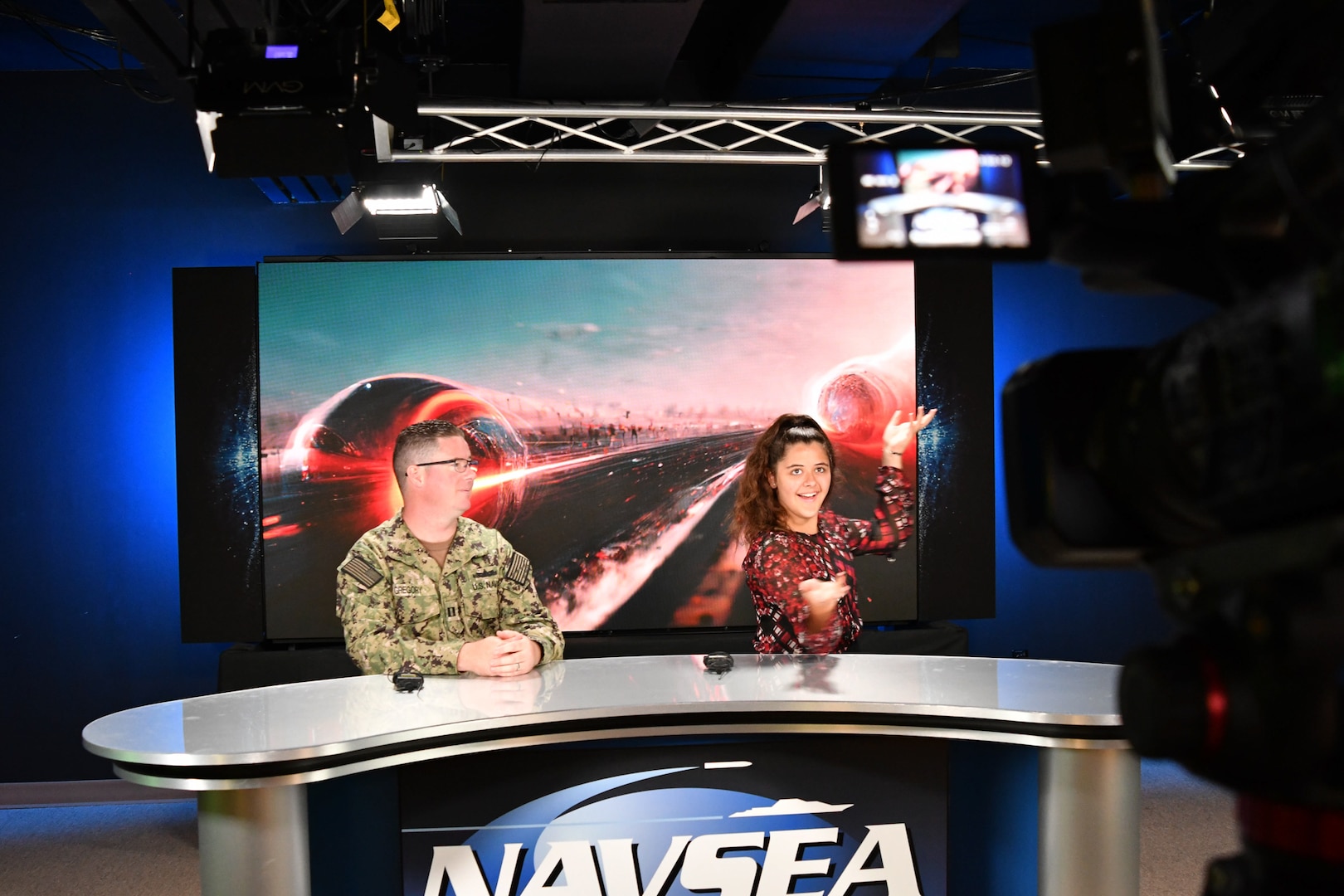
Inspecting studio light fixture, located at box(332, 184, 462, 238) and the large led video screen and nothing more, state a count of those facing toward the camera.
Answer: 2

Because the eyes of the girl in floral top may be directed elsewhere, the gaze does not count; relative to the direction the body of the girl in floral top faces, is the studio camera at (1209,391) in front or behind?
in front

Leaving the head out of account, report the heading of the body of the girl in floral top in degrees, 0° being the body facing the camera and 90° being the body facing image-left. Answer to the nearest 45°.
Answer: approximately 315°

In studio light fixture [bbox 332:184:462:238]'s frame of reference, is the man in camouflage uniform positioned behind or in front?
in front

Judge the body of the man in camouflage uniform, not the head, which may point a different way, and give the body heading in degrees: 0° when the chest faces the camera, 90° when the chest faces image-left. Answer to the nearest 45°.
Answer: approximately 315°

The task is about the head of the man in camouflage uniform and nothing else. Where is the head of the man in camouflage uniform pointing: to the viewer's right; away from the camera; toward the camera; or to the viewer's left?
to the viewer's right

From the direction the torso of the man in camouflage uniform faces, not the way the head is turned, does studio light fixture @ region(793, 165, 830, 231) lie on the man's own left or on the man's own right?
on the man's own left
